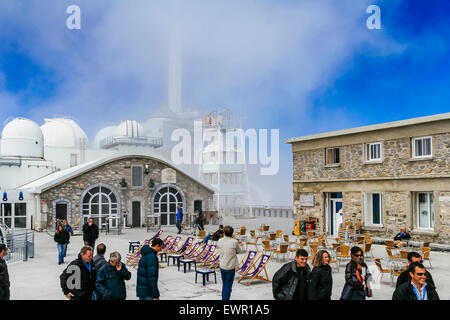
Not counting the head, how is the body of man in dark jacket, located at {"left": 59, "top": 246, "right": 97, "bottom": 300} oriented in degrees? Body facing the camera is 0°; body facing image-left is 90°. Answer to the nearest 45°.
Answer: approximately 315°

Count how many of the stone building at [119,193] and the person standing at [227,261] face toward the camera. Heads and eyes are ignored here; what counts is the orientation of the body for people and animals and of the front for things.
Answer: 1

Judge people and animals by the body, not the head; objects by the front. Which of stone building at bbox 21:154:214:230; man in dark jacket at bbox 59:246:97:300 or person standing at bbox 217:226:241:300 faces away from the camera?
the person standing

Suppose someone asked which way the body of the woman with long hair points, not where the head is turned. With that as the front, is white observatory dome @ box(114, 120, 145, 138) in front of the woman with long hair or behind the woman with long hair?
behind

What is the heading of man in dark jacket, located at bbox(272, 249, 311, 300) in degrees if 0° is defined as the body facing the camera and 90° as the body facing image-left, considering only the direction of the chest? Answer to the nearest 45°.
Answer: approximately 315°

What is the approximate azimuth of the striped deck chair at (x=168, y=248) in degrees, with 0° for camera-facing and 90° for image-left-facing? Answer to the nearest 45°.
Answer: approximately 45°
